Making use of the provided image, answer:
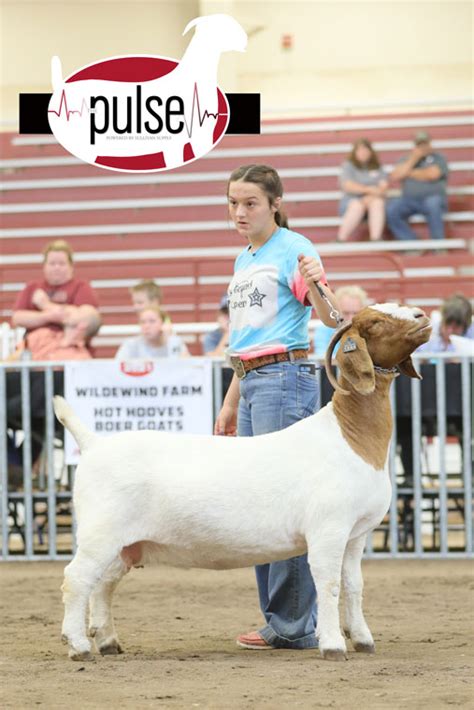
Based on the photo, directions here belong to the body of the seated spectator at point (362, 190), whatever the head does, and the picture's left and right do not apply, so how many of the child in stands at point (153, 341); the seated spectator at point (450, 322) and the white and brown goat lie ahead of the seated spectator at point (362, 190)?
3

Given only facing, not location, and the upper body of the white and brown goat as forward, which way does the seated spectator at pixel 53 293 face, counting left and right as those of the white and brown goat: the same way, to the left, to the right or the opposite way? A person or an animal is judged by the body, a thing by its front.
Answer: to the right

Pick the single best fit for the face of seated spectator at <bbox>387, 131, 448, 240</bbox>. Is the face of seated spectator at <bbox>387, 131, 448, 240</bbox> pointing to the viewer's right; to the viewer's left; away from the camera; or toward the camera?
toward the camera

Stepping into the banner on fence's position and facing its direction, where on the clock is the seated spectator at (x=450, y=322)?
The seated spectator is roughly at 8 o'clock from the banner on fence.

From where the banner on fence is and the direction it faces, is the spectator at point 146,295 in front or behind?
behind

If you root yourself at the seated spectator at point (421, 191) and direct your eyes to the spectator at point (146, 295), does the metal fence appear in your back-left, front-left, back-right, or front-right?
front-left

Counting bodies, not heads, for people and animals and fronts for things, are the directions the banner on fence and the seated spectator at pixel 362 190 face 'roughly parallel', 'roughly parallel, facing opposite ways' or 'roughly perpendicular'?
roughly parallel

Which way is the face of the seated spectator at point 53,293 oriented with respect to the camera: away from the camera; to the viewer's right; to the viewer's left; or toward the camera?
toward the camera

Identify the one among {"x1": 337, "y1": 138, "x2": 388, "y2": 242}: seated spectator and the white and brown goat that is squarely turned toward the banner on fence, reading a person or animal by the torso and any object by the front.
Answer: the seated spectator

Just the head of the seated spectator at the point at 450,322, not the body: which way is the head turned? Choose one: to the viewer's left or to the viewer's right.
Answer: to the viewer's left

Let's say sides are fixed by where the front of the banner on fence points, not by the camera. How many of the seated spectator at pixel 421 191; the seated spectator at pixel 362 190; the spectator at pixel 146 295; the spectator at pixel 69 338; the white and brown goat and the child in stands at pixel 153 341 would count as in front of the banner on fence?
1

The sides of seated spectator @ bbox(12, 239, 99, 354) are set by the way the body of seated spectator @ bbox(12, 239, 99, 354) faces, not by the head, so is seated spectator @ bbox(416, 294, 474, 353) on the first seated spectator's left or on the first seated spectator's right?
on the first seated spectator's left

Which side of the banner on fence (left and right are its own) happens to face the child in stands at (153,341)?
back

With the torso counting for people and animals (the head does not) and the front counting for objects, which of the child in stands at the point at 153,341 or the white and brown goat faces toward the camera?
the child in stands

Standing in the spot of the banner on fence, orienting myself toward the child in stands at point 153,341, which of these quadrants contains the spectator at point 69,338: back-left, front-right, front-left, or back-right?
front-left

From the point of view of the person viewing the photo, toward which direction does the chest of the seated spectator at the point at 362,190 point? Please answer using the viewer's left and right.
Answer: facing the viewer

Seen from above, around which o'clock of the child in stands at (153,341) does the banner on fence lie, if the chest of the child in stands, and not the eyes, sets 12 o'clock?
The banner on fence is roughly at 12 o'clock from the child in stands.

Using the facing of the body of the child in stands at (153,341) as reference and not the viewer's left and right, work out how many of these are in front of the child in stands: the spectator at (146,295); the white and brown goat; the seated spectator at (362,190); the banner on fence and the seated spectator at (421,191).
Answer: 2

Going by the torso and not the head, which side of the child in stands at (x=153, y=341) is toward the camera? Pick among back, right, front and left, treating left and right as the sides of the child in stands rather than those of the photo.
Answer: front
